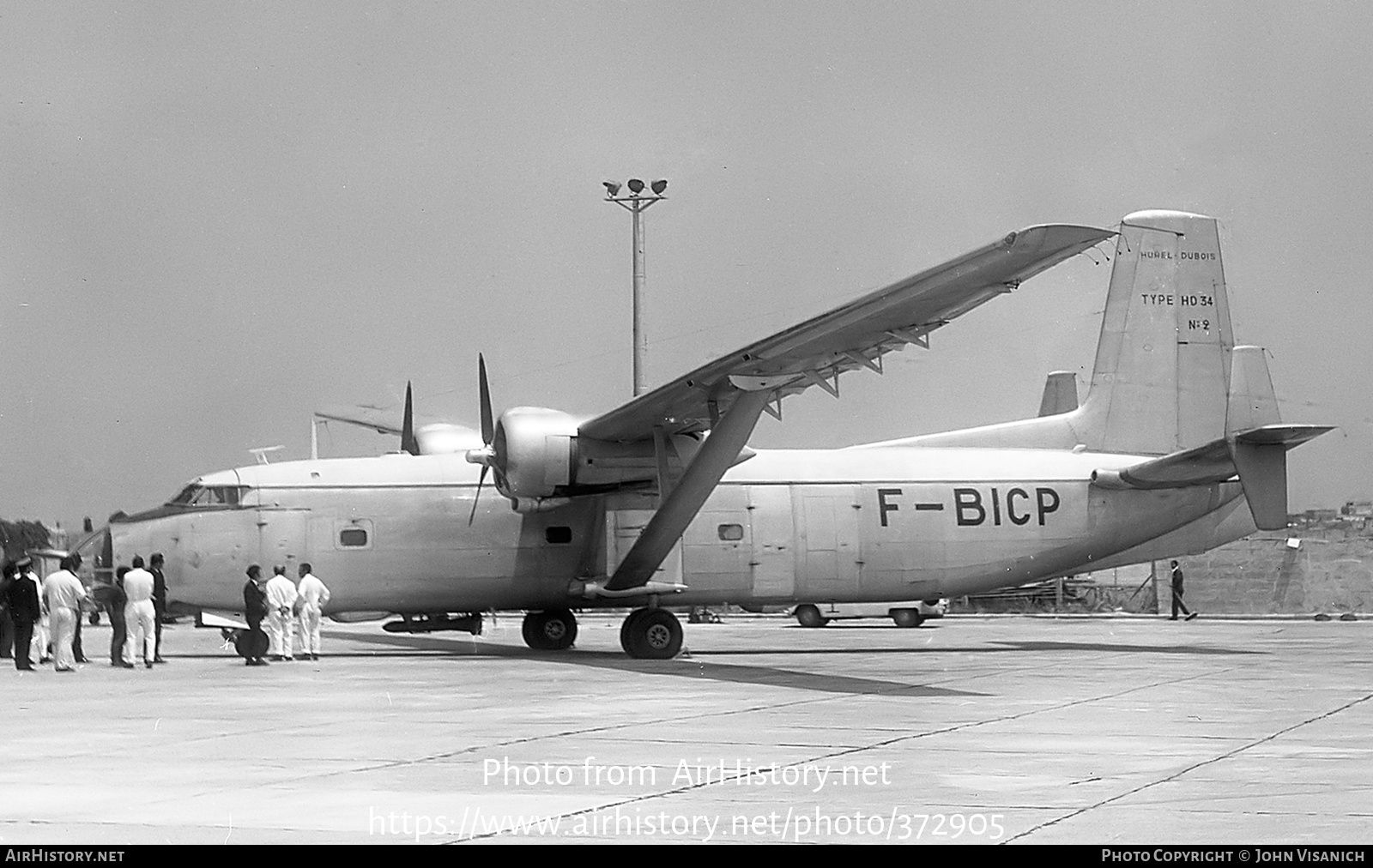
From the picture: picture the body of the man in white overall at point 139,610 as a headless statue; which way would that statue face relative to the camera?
away from the camera

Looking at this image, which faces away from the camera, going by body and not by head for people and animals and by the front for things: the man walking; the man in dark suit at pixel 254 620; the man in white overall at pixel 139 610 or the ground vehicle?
the man in white overall
